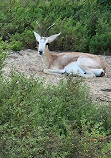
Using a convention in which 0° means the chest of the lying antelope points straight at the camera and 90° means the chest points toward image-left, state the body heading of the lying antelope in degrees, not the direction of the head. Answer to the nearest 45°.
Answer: approximately 90°
